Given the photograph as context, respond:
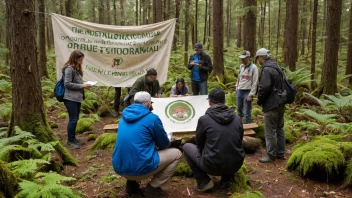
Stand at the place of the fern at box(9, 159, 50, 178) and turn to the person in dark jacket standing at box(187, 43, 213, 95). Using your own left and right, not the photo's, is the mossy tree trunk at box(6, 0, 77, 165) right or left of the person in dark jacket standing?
left

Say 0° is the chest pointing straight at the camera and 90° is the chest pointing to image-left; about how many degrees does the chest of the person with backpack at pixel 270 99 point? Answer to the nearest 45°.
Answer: approximately 90°

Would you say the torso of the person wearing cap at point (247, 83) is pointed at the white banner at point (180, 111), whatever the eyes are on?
yes

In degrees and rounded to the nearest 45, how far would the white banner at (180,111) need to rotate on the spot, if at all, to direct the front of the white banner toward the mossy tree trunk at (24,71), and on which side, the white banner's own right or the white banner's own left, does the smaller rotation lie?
approximately 45° to the white banner's own right

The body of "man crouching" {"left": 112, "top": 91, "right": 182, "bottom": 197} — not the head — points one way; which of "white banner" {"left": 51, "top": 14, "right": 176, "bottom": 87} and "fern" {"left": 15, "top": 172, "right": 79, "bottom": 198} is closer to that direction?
the white banner

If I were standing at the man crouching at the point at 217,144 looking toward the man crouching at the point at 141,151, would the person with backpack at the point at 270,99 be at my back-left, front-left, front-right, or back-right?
back-right

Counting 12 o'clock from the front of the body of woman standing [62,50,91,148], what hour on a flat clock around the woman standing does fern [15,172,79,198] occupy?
The fern is roughly at 3 o'clock from the woman standing.

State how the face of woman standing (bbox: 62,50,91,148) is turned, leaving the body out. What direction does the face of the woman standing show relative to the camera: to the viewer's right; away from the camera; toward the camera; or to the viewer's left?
to the viewer's right

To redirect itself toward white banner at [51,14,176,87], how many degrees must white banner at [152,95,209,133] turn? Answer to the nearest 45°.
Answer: approximately 135° to its right

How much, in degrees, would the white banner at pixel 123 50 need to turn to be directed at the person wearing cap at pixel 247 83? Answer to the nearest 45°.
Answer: approximately 45° to its left

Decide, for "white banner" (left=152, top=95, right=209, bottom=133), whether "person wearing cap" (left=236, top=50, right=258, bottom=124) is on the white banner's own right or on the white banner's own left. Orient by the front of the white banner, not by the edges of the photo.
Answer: on the white banner's own left

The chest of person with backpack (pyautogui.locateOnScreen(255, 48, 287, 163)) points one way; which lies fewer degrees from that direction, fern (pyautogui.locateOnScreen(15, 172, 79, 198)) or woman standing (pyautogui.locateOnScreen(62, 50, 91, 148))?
the woman standing
